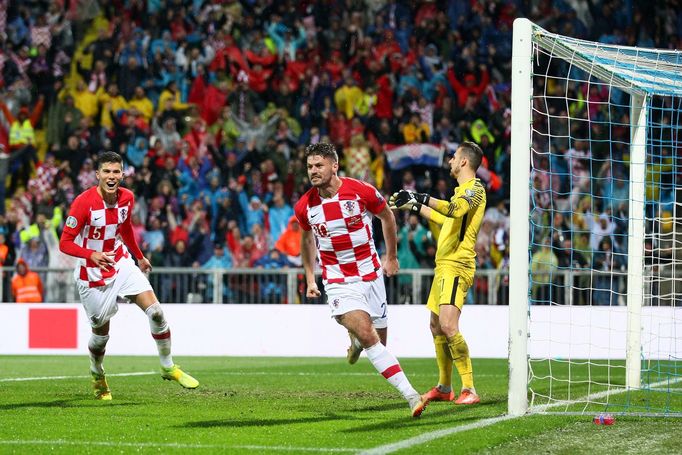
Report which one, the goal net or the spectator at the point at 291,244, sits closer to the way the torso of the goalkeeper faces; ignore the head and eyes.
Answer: the spectator

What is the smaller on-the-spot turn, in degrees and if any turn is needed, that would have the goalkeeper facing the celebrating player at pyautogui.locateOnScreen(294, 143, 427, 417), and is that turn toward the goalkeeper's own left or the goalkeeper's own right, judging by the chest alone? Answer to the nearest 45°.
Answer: approximately 45° to the goalkeeper's own left

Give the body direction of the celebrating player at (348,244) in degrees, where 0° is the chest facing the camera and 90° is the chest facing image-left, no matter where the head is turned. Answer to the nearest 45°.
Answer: approximately 45°

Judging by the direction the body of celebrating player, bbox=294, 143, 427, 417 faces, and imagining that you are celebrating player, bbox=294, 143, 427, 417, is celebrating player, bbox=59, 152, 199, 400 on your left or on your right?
on your right

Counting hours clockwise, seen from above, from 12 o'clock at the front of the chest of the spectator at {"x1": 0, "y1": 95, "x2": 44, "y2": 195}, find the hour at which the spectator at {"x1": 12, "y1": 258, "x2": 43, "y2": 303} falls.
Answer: the spectator at {"x1": 12, "y1": 258, "x2": 43, "y2": 303} is roughly at 12 o'clock from the spectator at {"x1": 0, "y1": 95, "x2": 44, "y2": 195}.

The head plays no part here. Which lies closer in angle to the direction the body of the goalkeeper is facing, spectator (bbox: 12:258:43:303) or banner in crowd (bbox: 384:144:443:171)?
the spectator

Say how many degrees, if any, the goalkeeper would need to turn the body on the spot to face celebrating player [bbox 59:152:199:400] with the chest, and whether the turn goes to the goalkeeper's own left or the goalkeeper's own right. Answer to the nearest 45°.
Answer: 0° — they already face them

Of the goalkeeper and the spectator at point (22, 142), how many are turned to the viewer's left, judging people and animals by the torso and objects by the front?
1

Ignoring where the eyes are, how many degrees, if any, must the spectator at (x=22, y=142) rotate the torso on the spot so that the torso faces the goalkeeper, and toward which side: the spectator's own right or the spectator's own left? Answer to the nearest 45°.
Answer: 0° — they already face them

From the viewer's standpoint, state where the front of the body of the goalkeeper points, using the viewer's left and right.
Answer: facing to the left of the viewer

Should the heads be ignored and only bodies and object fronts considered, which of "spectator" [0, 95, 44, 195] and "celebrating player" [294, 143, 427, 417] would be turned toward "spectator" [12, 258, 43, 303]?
"spectator" [0, 95, 44, 195]

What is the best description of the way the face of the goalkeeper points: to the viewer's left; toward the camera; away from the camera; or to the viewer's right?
to the viewer's left
